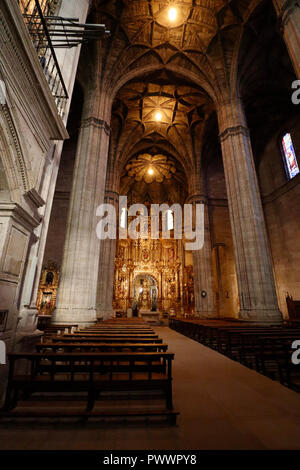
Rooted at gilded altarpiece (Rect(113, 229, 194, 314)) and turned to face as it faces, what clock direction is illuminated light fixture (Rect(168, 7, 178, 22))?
The illuminated light fixture is roughly at 12 o'clock from the gilded altarpiece.

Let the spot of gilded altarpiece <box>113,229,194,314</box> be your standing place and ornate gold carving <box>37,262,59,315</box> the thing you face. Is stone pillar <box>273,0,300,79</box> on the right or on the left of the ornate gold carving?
left

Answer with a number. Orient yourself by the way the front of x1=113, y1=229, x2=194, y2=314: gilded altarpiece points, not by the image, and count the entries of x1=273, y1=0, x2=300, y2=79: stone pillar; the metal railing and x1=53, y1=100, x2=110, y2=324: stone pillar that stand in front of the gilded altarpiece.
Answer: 3

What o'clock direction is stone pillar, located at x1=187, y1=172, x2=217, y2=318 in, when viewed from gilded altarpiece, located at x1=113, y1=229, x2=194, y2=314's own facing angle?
The stone pillar is roughly at 11 o'clock from the gilded altarpiece.

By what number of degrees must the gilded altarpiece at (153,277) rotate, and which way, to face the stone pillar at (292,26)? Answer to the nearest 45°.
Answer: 0° — it already faces it

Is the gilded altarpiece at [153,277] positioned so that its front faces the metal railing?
yes

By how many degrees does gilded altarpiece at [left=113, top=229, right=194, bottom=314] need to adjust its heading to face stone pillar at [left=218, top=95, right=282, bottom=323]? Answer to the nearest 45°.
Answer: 0° — it already faces it

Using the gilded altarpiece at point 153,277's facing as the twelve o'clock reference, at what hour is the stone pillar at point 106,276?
The stone pillar is roughly at 1 o'clock from the gilded altarpiece.

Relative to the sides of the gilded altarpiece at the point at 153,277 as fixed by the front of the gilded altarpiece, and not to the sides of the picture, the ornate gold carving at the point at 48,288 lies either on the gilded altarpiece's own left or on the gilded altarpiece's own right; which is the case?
on the gilded altarpiece's own right

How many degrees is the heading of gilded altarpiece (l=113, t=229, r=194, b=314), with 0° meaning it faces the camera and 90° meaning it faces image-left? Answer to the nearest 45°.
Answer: approximately 0°
